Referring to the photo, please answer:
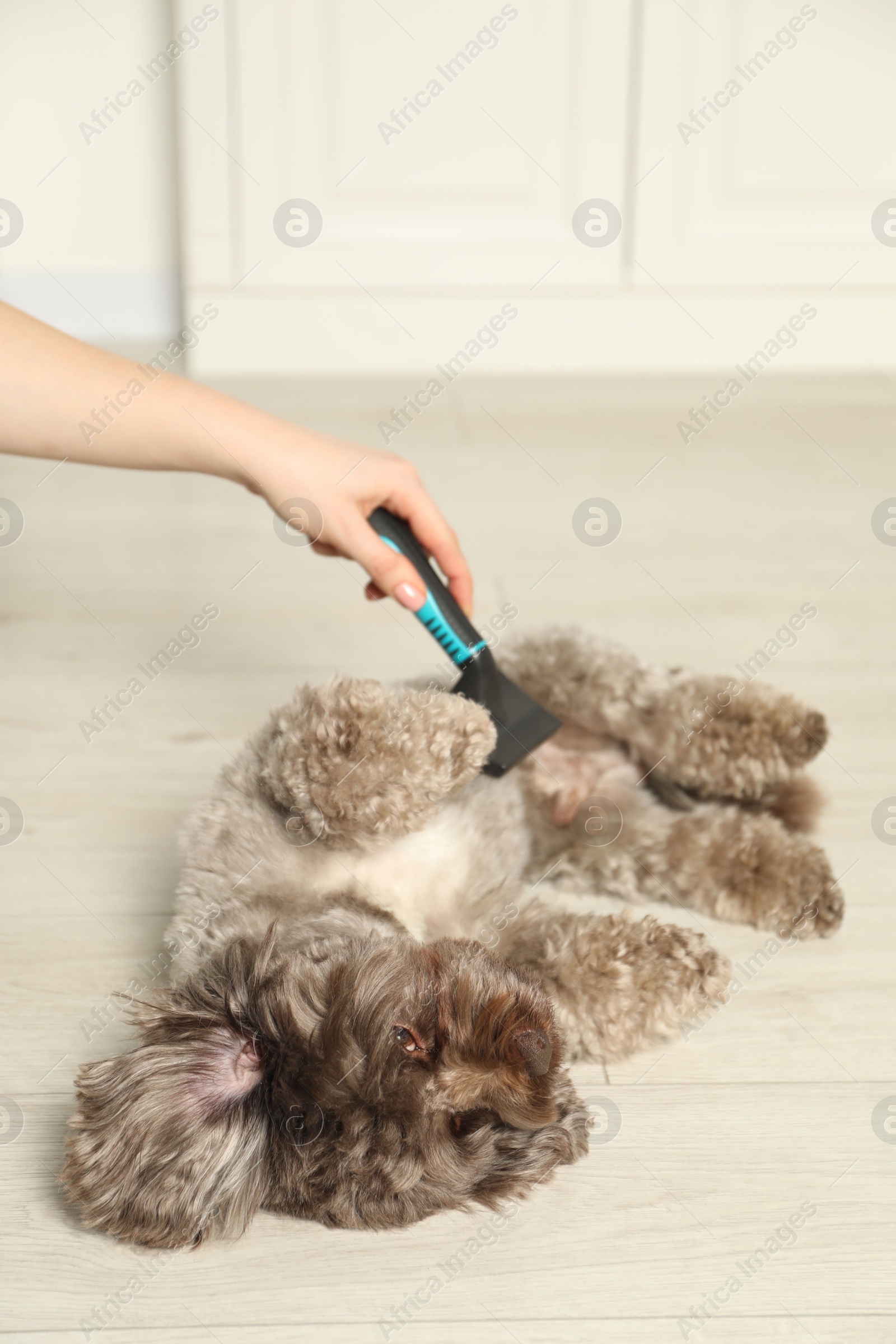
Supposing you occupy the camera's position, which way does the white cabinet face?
facing the viewer

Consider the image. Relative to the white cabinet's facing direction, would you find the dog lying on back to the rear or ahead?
ahead
